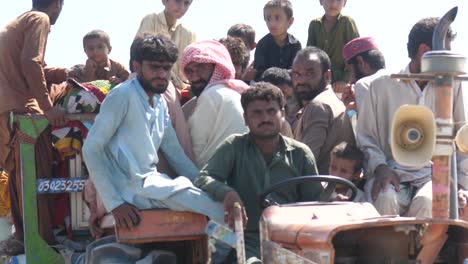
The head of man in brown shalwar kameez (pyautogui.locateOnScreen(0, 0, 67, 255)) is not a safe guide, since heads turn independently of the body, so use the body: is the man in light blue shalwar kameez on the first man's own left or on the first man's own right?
on the first man's own right

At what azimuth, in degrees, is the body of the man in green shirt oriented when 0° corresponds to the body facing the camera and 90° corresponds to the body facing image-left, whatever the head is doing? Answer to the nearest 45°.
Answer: approximately 0°

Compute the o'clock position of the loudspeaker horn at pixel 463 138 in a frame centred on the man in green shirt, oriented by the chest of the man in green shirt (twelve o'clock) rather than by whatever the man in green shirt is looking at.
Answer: The loudspeaker horn is roughly at 10 o'clock from the man in green shirt.

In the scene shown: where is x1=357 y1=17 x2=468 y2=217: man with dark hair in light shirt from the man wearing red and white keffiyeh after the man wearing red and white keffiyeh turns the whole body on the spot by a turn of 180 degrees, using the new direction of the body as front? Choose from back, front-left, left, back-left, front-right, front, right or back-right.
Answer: front-right

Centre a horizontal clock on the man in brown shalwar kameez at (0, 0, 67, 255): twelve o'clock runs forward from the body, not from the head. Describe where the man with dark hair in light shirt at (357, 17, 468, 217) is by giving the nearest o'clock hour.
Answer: the man with dark hair in light shirt at (357, 17, 468, 217) is roughly at 1 o'clock from the man in brown shalwar kameez at (0, 0, 67, 255).

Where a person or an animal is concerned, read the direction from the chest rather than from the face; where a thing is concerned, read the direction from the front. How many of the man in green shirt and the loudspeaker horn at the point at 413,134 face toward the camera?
2

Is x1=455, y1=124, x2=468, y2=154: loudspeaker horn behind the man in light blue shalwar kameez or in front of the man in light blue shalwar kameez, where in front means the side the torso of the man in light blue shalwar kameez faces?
in front

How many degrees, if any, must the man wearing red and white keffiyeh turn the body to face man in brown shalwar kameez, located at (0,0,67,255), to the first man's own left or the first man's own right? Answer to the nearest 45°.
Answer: approximately 90° to the first man's own right

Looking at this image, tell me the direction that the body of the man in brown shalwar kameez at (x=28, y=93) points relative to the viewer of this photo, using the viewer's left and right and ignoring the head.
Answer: facing to the right of the viewer

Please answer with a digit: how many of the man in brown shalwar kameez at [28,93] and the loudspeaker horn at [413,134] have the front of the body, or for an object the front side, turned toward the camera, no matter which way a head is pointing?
1

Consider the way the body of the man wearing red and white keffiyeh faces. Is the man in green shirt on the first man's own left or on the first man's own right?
on the first man's own left
